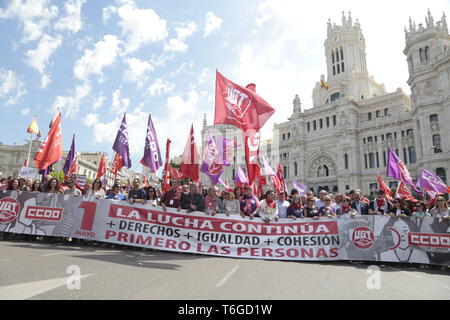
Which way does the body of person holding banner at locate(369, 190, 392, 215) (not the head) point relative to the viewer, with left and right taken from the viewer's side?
facing the viewer

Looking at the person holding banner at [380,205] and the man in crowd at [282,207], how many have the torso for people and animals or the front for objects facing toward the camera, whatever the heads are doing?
2

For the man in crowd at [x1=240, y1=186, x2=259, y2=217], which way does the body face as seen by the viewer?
toward the camera

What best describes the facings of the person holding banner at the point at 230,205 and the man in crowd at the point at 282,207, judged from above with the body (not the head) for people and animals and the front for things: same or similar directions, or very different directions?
same or similar directions

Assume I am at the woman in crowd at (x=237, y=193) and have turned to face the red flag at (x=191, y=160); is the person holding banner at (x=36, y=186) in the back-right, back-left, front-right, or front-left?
front-left

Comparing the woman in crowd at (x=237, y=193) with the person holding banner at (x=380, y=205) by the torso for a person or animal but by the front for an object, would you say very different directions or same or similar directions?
same or similar directions

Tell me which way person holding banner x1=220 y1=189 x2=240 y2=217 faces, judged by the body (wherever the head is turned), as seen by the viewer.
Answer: toward the camera

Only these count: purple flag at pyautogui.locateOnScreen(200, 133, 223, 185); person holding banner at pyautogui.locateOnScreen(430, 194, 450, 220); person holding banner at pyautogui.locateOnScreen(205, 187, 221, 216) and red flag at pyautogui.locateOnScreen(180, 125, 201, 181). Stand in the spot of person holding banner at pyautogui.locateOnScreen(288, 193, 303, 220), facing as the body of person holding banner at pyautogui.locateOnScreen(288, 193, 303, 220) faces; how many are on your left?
1

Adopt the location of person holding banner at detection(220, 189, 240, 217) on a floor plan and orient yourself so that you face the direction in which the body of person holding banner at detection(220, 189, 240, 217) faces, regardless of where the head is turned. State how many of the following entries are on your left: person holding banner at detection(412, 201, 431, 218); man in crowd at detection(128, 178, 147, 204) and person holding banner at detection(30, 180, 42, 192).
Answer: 1

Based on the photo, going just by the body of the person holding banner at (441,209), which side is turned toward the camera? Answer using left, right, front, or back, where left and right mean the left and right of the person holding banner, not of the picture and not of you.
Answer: front
